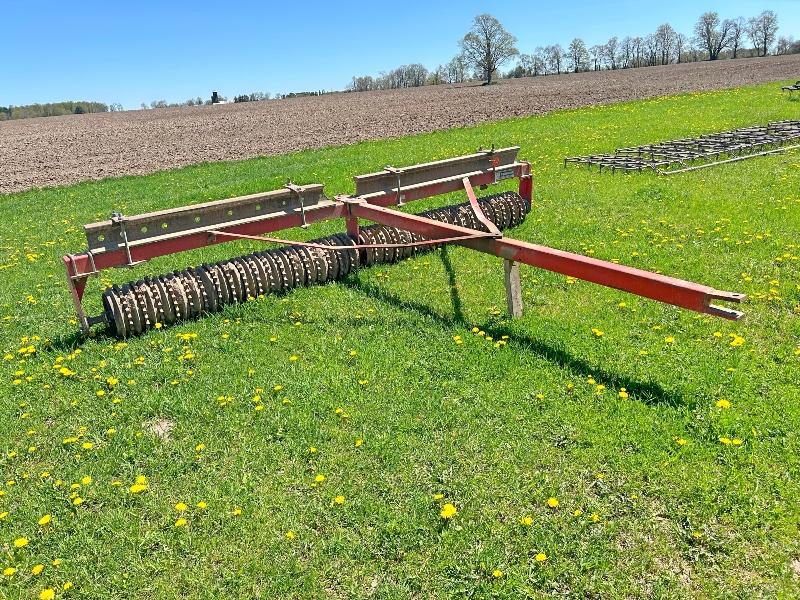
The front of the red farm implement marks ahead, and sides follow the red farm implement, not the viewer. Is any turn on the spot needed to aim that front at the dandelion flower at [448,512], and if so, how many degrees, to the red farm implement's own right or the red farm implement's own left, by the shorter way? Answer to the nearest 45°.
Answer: approximately 45° to the red farm implement's own right

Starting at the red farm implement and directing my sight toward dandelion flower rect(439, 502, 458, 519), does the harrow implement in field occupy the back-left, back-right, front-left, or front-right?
back-left

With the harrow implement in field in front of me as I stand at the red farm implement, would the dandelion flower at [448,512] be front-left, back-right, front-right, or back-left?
back-right

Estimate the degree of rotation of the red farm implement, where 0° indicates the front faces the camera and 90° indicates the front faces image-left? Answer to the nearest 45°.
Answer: approximately 315°

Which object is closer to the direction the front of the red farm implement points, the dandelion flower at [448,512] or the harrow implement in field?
the dandelion flower

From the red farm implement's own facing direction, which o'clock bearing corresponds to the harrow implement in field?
The harrow implement in field is roughly at 9 o'clock from the red farm implement.
